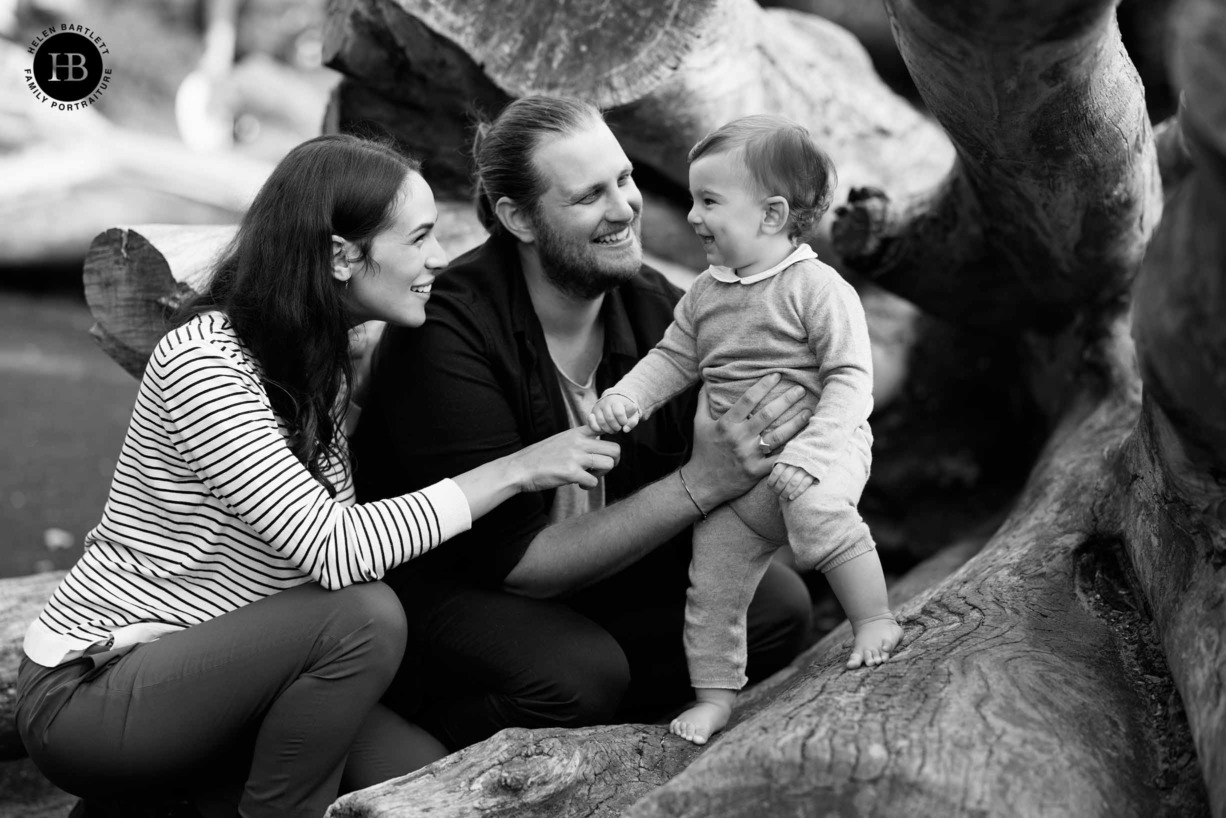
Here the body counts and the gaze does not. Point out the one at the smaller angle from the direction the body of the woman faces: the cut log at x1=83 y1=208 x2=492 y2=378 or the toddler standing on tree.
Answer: the toddler standing on tree

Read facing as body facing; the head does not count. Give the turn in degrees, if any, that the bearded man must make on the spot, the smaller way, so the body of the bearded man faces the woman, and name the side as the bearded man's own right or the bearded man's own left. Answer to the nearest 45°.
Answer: approximately 90° to the bearded man's own right

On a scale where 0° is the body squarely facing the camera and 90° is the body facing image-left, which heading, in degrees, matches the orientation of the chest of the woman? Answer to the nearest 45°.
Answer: approximately 270°

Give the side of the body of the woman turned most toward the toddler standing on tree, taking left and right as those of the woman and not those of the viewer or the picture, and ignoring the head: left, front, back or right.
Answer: front

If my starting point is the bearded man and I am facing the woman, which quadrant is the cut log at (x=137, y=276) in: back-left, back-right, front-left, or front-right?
front-right

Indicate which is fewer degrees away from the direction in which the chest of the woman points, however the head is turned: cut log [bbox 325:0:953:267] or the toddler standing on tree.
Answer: the toddler standing on tree

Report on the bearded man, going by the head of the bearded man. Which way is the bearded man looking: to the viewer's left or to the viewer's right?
to the viewer's right

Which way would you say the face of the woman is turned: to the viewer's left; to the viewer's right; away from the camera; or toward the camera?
to the viewer's right

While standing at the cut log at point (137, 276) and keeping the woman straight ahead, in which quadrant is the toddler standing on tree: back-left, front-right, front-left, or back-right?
front-left

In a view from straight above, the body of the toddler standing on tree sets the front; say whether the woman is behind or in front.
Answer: in front

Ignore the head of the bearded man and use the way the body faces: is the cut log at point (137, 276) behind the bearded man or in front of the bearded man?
behind

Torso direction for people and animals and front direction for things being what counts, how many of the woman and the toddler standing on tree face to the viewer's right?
1

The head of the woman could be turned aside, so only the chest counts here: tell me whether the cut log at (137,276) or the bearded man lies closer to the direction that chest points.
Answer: the bearded man

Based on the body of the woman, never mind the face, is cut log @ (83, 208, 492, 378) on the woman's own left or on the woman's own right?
on the woman's own left

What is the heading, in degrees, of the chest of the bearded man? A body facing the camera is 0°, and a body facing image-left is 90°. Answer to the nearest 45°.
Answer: approximately 315°
